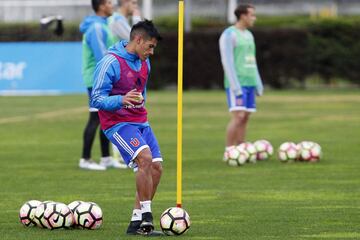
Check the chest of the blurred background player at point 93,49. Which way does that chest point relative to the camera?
to the viewer's right

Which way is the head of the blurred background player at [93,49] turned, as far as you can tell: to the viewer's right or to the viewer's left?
to the viewer's right

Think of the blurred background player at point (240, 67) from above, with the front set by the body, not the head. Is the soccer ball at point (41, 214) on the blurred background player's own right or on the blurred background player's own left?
on the blurred background player's own right

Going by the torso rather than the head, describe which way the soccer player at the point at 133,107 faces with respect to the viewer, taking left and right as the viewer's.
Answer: facing the viewer and to the right of the viewer
